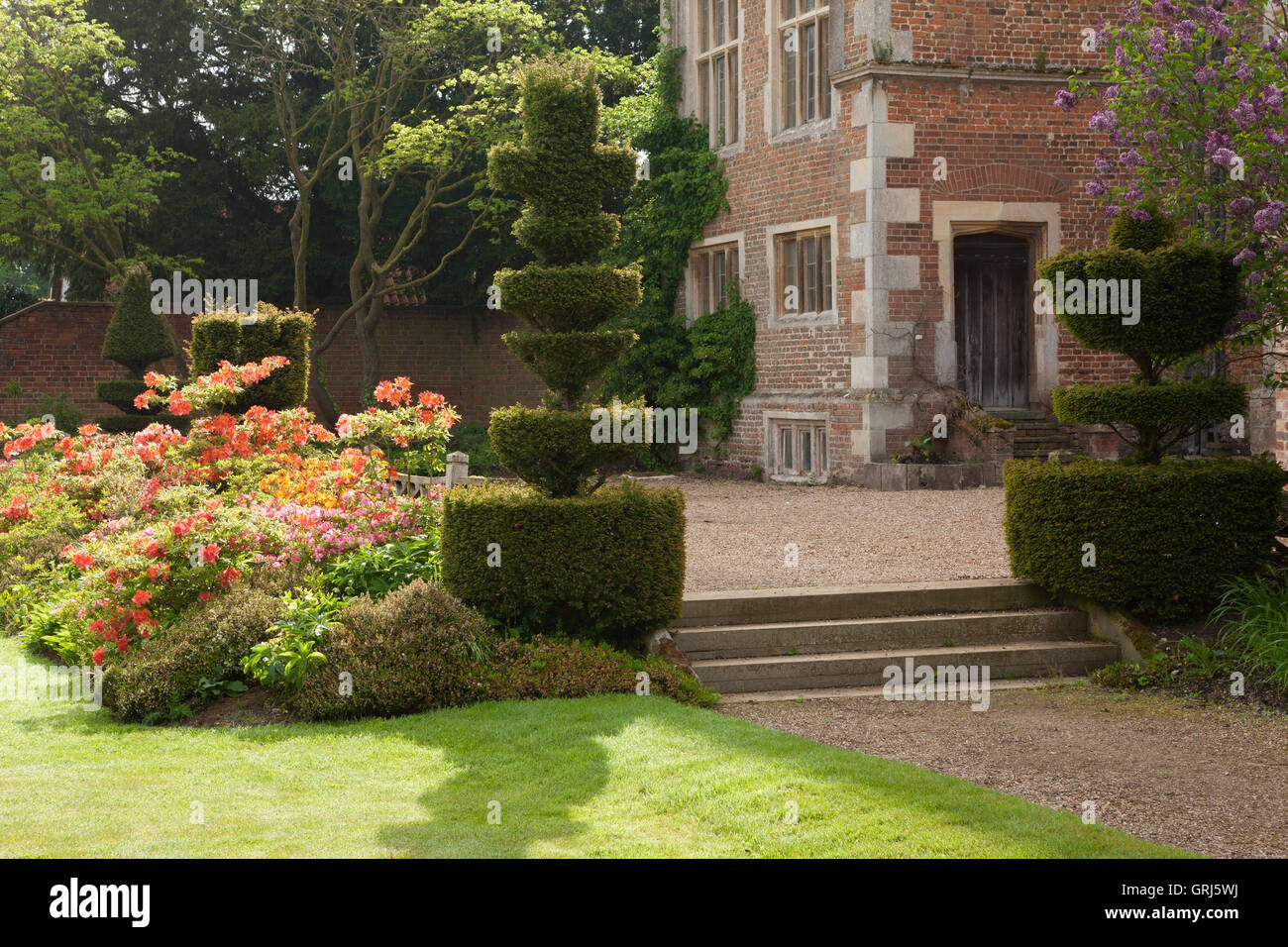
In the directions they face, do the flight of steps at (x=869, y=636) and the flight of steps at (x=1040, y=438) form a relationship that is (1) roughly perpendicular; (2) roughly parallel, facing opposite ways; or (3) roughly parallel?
roughly parallel

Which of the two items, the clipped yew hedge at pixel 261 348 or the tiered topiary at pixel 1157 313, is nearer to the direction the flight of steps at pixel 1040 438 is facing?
the tiered topiary

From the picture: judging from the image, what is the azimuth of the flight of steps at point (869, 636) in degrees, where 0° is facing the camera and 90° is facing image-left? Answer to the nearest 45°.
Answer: approximately 0°

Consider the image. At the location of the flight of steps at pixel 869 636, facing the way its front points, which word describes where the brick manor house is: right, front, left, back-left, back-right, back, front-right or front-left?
back

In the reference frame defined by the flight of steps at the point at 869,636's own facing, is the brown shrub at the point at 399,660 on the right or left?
on its right

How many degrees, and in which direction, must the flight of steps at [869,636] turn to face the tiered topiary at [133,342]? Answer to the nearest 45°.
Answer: approximately 135° to its right

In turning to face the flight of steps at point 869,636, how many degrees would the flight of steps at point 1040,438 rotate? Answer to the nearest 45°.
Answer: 0° — it already faces it

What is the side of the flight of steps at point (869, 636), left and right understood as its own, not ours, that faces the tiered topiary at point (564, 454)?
right

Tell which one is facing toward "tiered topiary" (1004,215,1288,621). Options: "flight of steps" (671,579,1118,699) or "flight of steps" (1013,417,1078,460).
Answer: "flight of steps" (1013,417,1078,460)

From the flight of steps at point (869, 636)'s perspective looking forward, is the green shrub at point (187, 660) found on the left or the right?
on its right

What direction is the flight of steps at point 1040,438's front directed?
toward the camera

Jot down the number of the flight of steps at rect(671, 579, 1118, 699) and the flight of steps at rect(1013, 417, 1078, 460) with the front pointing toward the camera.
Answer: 2

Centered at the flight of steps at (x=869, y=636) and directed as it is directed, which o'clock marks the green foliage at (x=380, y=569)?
The green foliage is roughly at 3 o'clock from the flight of steps.

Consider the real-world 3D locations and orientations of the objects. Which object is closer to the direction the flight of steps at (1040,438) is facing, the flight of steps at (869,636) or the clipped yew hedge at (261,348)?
the flight of steps
